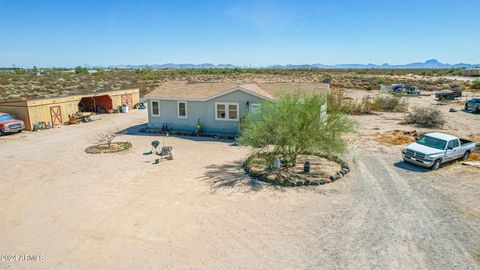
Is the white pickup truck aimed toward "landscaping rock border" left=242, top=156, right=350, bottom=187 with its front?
yes

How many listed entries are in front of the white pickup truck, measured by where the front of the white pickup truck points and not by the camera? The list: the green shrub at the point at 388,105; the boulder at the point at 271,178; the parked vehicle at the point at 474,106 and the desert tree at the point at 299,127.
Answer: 2

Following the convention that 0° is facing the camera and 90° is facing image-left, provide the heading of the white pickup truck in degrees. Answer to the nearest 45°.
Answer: approximately 45°

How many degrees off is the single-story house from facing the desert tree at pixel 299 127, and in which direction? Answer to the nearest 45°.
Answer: approximately 45° to its left

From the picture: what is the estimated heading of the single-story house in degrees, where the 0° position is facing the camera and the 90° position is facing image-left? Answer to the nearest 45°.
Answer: approximately 0°

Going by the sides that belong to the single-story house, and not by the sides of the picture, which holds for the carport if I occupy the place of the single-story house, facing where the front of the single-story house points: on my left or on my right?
on my right
